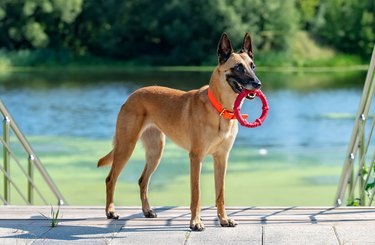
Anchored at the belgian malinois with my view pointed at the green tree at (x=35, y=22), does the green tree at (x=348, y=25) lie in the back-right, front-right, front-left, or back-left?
front-right

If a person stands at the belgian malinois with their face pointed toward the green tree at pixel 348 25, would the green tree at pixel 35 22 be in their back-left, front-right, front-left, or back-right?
front-left

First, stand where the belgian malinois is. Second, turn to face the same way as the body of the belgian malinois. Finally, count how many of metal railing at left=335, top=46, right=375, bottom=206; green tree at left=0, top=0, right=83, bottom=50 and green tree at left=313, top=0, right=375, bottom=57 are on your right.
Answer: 0

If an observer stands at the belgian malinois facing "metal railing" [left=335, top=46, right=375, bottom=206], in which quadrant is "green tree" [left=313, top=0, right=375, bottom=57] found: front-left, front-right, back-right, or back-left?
front-left

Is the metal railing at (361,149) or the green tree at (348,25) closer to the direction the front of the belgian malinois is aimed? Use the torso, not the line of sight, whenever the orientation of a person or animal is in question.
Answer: the metal railing

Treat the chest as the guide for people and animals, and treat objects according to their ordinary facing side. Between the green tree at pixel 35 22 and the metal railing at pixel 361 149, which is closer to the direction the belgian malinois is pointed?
the metal railing

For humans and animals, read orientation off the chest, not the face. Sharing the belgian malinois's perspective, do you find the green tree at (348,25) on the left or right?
on its left

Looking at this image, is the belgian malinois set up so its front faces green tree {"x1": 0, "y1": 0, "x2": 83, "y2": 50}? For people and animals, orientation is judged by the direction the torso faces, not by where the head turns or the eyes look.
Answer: no

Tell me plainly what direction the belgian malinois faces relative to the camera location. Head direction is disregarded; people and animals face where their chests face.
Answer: facing the viewer and to the right of the viewer
